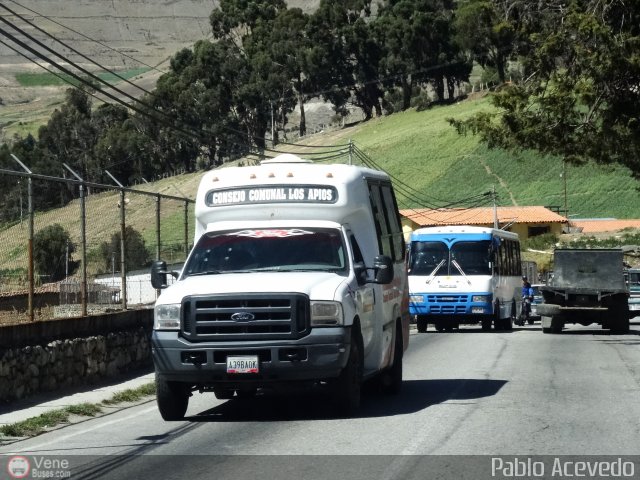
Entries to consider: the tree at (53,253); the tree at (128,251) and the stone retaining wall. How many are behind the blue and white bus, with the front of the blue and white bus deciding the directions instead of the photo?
0

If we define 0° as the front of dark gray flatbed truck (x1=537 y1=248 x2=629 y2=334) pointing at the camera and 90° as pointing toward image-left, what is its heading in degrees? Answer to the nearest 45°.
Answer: approximately 180°

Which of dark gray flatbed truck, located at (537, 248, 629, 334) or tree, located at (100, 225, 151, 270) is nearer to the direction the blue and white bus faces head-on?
the tree

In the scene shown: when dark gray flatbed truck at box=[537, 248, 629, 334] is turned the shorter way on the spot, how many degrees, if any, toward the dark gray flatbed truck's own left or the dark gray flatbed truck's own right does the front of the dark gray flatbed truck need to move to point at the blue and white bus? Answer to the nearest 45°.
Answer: approximately 90° to the dark gray flatbed truck's own left

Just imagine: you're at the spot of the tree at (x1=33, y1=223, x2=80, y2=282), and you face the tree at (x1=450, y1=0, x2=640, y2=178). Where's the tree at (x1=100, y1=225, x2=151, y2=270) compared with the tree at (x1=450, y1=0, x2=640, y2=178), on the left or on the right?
left

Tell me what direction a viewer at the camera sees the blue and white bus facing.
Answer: facing the viewer

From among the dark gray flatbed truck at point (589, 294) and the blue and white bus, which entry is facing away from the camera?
the dark gray flatbed truck

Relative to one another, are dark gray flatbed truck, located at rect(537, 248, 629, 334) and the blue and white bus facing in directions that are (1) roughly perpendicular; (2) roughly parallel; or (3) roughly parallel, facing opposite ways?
roughly parallel, facing opposite ways

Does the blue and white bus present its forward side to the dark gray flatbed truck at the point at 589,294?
no

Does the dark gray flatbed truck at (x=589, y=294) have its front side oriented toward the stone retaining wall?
no

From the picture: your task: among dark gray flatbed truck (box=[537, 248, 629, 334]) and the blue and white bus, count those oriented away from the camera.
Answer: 1

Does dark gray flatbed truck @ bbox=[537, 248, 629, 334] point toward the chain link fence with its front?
no
